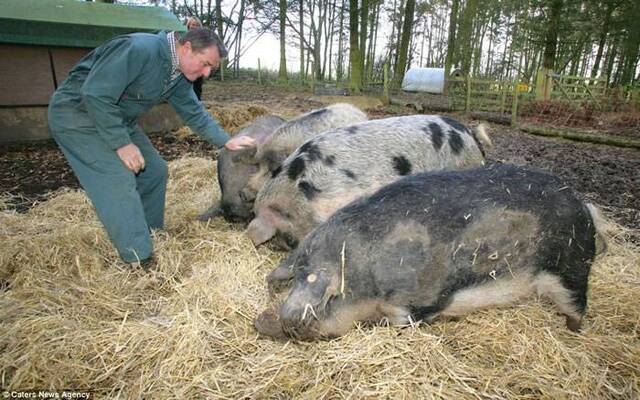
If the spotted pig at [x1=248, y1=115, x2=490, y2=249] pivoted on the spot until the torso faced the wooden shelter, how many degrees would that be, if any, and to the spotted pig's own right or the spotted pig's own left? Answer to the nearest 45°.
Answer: approximately 90° to the spotted pig's own right

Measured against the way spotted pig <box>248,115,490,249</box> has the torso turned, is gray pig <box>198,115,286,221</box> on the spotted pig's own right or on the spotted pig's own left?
on the spotted pig's own right

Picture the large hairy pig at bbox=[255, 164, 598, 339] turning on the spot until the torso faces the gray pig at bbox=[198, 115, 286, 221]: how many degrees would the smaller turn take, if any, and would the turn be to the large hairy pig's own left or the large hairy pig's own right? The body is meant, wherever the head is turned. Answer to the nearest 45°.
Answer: approximately 45° to the large hairy pig's own right

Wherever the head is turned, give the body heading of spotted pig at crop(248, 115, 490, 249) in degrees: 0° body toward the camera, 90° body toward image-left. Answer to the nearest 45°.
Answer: approximately 45°

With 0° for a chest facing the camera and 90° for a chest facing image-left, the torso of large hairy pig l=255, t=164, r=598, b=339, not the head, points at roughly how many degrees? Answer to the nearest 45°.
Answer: approximately 90°

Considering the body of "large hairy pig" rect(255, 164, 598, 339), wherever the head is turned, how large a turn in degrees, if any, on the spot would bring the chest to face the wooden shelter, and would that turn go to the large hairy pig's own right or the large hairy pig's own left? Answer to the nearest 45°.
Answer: approximately 45° to the large hairy pig's own right
